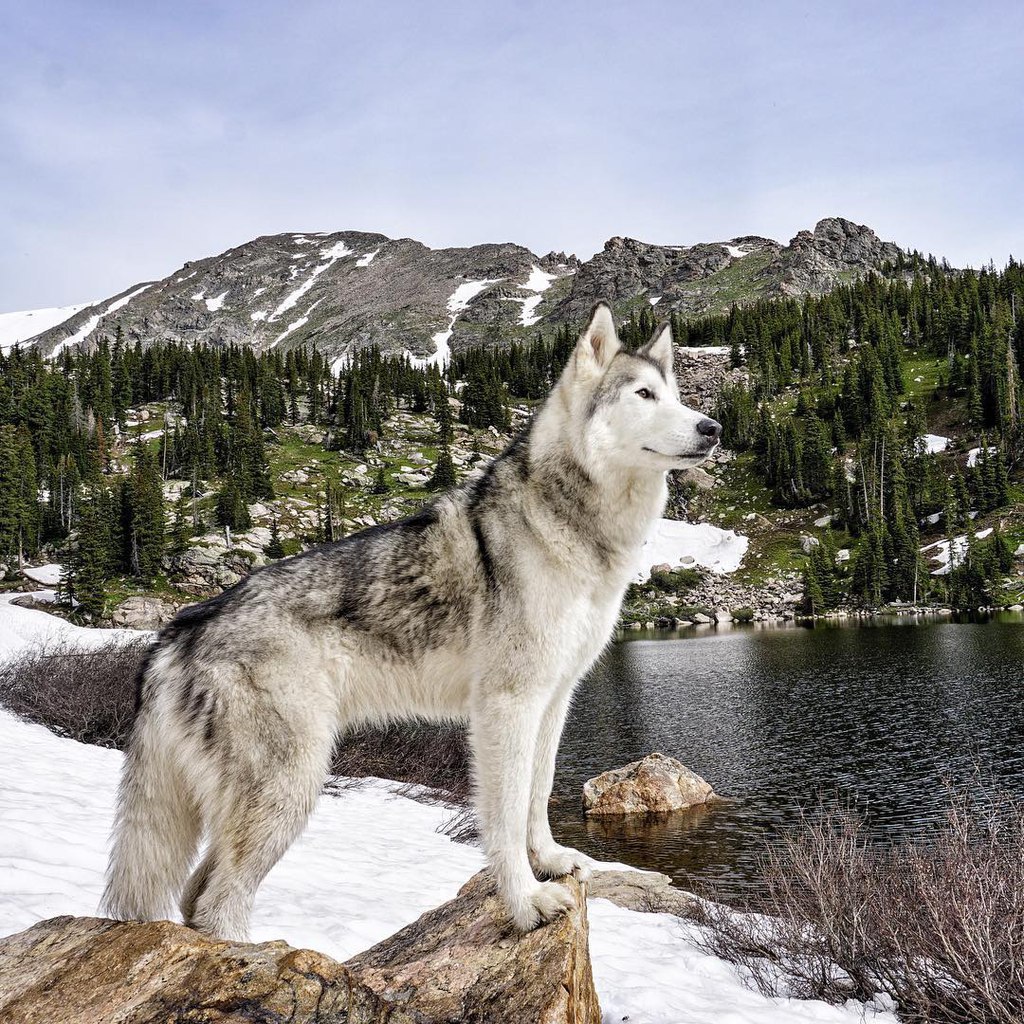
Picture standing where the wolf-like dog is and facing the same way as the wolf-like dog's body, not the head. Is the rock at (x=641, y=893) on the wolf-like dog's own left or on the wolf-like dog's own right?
on the wolf-like dog's own left

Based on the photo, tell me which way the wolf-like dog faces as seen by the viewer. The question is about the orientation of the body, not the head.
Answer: to the viewer's right

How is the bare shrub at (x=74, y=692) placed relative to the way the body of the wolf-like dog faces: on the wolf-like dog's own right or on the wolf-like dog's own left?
on the wolf-like dog's own left

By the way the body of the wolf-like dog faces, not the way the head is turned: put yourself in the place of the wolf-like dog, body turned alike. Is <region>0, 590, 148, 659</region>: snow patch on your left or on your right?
on your left

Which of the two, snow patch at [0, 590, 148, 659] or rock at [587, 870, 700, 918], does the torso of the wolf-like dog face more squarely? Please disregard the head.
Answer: the rock
